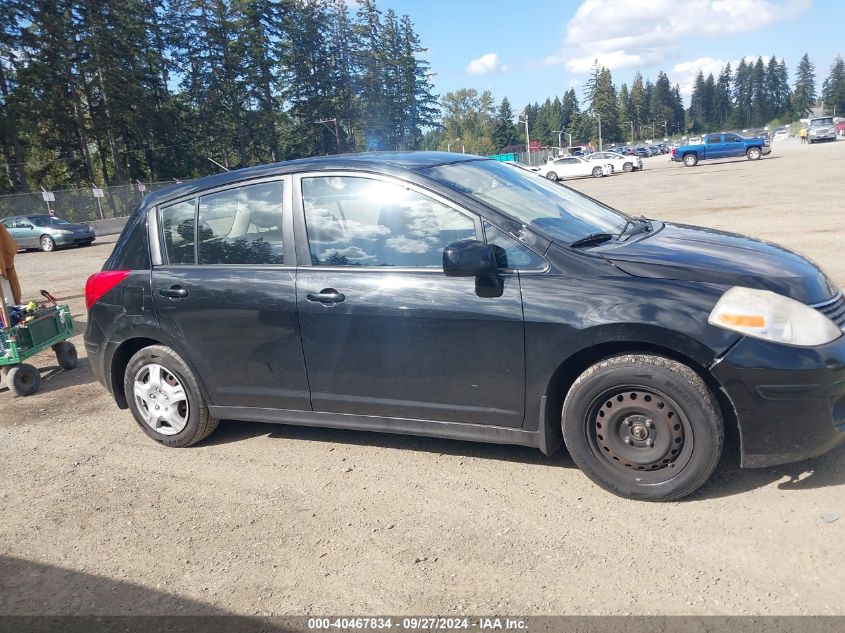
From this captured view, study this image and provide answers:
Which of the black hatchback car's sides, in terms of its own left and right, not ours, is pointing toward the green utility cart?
back

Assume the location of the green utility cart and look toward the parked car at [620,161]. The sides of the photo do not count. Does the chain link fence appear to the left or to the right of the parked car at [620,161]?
left

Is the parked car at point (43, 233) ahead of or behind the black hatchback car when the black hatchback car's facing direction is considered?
behind

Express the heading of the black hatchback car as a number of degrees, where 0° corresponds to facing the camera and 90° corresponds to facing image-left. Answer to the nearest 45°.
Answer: approximately 315°

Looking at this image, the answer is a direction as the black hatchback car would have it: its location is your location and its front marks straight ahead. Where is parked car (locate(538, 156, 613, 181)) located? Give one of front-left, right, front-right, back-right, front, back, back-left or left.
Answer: back-left
